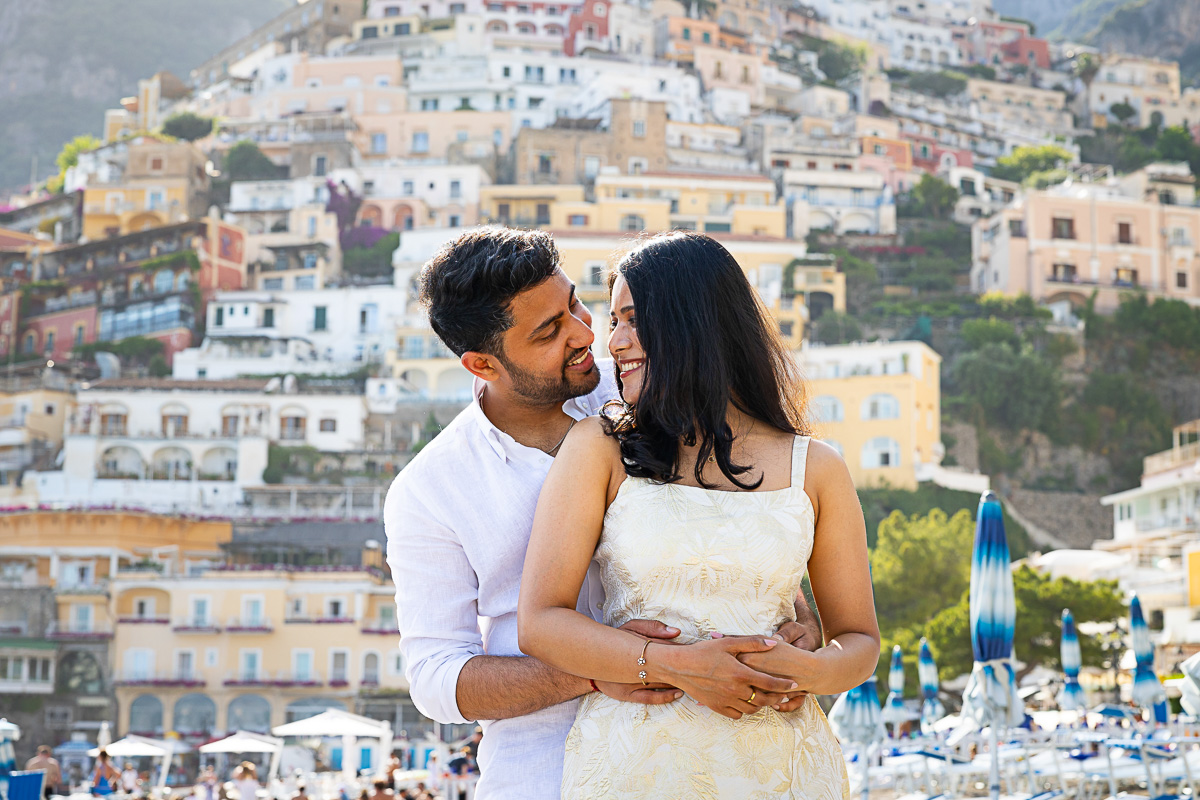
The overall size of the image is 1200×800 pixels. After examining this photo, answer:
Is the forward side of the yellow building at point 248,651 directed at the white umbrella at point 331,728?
yes

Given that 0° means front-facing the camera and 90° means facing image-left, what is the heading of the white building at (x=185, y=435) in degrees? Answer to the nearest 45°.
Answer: approximately 0°

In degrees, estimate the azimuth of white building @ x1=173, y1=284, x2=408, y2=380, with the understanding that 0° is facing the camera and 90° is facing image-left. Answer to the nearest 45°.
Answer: approximately 0°

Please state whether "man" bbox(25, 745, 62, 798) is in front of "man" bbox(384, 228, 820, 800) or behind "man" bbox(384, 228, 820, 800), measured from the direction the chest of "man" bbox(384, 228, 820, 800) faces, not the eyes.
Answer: behind

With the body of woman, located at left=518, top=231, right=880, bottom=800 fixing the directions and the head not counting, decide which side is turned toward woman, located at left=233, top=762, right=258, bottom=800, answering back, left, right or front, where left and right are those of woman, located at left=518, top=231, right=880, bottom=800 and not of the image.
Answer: back
